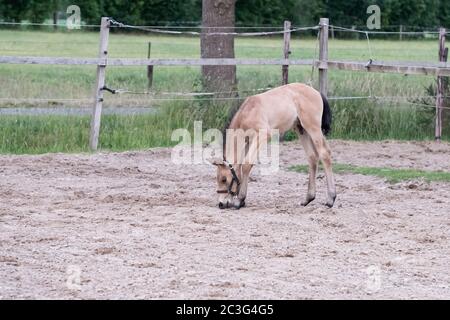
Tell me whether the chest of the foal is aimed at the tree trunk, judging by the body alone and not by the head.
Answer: no

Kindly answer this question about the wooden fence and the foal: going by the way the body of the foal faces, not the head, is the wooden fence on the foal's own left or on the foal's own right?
on the foal's own right

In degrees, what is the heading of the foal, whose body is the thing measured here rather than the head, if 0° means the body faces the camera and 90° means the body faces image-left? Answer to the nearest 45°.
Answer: approximately 90°
